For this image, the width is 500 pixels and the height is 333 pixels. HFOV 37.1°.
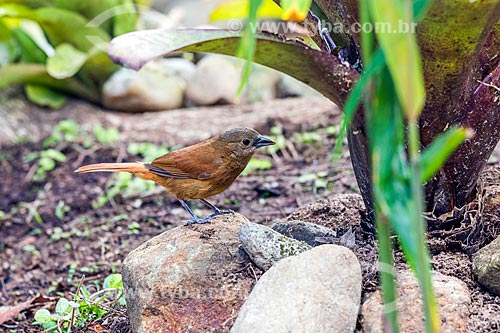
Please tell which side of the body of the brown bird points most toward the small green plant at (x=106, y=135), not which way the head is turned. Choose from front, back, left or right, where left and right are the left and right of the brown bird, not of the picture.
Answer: left

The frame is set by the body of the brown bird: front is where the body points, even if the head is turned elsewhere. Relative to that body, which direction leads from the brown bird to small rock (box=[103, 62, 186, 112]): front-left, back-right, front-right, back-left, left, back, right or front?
left

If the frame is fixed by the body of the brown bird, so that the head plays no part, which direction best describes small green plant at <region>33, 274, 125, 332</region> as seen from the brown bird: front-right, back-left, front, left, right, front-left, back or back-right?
back-right

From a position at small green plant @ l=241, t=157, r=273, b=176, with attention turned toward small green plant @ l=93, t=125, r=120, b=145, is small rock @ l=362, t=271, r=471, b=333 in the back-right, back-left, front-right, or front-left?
back-left

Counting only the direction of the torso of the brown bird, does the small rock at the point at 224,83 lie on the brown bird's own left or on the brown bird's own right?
on the brown bird's own left

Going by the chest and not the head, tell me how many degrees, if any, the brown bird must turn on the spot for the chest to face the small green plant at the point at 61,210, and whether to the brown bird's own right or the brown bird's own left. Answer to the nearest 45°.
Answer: approximately 135° to the brown bird's own left

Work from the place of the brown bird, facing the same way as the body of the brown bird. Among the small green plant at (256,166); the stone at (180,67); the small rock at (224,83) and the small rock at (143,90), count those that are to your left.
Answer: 4

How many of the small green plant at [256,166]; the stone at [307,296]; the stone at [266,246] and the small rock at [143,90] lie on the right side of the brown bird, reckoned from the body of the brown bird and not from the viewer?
2

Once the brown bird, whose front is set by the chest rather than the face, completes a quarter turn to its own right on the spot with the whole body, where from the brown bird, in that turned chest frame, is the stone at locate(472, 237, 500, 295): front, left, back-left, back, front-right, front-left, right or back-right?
front-left

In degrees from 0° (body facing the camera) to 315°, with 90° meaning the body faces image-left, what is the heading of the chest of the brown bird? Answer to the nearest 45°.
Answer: approximately 270°

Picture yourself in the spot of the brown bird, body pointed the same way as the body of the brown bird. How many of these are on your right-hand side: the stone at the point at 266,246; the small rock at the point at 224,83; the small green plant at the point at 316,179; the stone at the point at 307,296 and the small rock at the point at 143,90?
2

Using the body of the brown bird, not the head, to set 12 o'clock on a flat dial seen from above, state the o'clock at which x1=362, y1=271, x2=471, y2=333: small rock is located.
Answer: The small rock is roughly at 2 o'clock from the brown bird.

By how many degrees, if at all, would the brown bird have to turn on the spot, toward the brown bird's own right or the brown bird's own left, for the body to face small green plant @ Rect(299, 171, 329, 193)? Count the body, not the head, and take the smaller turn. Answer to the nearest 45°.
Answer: approximately 45° to the brown bird's own left

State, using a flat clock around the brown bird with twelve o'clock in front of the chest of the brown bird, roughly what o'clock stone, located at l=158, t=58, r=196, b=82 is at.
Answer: The stone is roughly at 9 o'clock from the brown bird.

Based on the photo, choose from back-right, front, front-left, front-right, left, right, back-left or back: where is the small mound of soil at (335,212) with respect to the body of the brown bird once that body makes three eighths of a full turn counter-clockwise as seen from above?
back

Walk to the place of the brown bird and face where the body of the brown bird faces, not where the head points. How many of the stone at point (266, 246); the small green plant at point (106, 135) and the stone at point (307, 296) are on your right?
2
